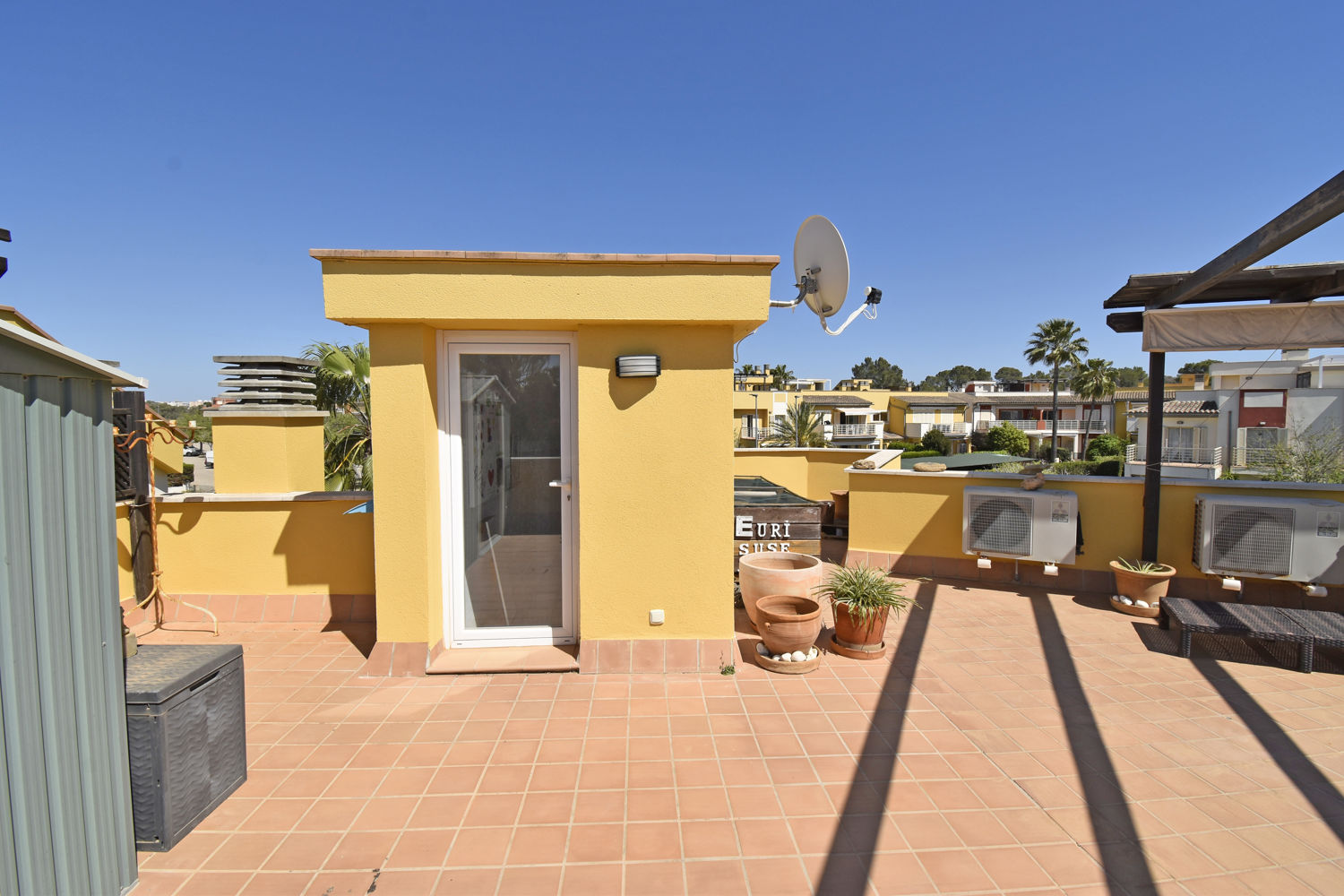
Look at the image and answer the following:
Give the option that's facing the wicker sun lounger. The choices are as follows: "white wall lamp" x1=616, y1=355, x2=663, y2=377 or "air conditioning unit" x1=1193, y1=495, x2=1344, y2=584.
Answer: the air conditioning unit

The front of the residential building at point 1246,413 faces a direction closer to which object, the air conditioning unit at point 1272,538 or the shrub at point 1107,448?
the air conditioning unit

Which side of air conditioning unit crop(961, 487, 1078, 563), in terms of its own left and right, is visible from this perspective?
front

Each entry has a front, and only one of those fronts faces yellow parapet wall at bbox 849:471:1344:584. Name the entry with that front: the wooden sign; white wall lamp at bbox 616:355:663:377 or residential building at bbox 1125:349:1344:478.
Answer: the residential building

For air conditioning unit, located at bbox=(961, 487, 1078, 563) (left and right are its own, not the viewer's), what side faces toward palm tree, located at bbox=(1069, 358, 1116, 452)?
back

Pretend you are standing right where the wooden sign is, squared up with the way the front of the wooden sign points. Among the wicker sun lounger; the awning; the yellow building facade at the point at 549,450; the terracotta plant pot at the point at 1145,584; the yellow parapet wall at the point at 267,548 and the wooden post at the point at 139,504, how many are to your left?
3

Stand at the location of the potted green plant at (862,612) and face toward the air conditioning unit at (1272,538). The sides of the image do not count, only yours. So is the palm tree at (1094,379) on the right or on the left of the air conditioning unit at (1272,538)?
left

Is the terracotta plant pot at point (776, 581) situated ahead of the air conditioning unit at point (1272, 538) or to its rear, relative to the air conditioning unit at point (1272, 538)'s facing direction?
ahead

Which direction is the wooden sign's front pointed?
toward the camera

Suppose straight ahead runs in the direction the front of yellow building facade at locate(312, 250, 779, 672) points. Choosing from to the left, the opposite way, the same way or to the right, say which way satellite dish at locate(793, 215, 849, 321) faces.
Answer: to the left
